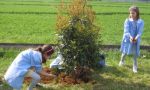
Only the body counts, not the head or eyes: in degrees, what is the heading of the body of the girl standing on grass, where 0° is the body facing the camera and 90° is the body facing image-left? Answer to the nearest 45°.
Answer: approximately 0°

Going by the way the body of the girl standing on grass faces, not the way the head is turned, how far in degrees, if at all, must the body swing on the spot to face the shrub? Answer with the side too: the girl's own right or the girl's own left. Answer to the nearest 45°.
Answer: approximately 45° to the girl's own right
